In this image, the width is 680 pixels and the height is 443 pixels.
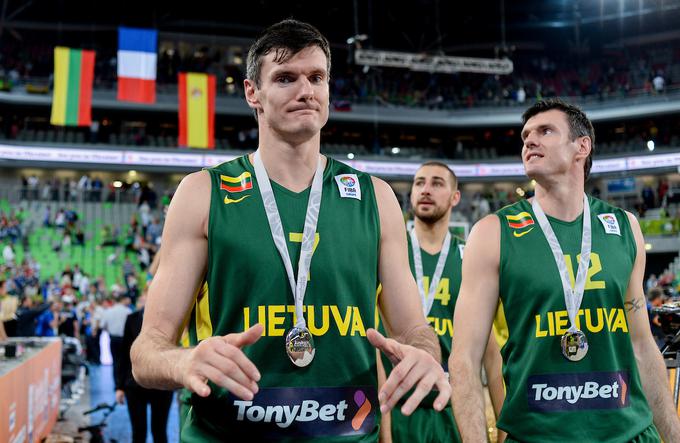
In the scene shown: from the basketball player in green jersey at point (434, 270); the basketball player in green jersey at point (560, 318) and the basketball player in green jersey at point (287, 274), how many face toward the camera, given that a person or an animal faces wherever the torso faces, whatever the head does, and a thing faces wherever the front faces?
3

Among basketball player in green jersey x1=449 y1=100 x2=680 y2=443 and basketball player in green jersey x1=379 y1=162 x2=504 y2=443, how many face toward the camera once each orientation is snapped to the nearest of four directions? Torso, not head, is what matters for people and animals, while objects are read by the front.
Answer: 2

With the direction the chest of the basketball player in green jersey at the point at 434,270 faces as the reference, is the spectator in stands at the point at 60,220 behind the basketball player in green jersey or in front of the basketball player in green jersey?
behind

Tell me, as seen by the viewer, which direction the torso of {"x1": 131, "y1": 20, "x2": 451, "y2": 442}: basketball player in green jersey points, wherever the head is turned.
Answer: toward the camera

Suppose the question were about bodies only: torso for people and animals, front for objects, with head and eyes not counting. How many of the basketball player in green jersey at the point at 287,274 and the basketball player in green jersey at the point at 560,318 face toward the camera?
2

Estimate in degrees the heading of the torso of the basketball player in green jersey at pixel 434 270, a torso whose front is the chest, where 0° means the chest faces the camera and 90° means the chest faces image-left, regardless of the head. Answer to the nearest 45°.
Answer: approximately 0°

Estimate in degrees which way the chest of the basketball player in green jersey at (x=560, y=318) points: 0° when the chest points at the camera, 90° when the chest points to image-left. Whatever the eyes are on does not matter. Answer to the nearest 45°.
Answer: approximately 0°

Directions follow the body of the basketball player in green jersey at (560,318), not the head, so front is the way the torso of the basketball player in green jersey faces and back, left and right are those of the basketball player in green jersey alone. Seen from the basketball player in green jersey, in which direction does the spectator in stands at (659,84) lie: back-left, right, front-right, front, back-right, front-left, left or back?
back

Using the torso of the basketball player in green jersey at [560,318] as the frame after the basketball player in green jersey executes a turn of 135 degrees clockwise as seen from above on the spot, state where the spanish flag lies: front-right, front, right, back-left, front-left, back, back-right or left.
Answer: front
